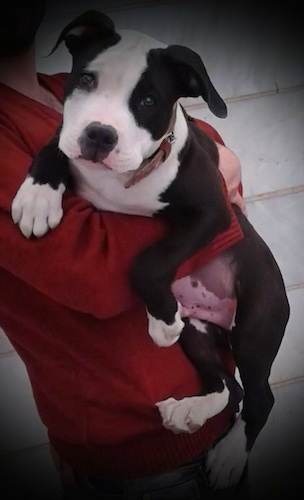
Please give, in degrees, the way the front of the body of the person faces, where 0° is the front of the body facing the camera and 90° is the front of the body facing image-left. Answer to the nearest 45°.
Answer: approximately 315°

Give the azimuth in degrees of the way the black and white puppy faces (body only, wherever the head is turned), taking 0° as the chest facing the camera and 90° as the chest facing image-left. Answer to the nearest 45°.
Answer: approximately 45°
